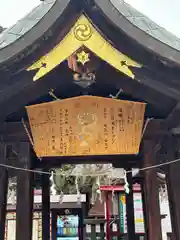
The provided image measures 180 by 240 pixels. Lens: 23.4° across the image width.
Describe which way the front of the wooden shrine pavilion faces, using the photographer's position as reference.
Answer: facing the viewer
